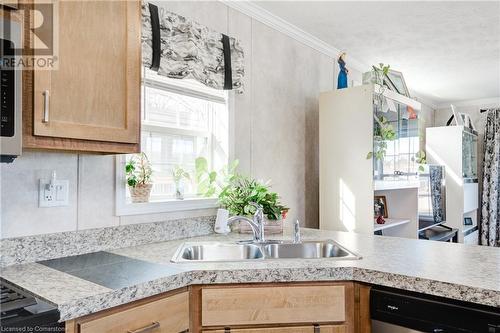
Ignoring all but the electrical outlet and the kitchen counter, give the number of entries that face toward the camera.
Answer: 2

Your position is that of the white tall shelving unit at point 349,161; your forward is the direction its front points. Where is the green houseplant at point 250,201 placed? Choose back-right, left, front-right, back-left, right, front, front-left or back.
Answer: right

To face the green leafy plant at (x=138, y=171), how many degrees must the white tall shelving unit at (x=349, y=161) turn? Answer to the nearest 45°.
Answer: approximately 90° to its right

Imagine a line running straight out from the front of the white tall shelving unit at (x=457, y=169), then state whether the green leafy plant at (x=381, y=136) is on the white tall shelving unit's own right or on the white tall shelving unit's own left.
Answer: on the white tall shelving unit's own right

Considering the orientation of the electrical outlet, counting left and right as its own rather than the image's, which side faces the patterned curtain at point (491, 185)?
left

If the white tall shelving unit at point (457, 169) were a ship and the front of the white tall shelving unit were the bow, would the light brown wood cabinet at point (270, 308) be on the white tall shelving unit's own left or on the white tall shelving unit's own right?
on the white tall shelving unit's own right

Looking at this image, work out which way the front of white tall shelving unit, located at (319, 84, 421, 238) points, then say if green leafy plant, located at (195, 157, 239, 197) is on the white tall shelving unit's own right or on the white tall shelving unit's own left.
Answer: on the white tall shelving unit's own right
